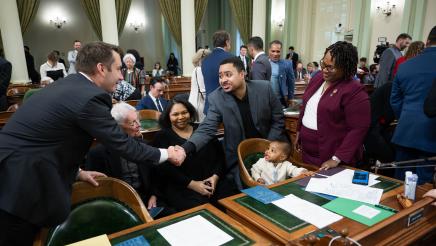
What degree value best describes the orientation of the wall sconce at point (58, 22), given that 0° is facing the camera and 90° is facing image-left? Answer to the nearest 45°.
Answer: approximately 0°

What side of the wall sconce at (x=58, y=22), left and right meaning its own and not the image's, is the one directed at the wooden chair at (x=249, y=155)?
front

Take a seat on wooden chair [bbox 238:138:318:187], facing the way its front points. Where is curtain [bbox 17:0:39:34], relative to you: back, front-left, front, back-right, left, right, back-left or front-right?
back

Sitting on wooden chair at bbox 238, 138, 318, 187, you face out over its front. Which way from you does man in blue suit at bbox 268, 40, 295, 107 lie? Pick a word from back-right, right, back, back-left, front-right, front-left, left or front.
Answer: back-left

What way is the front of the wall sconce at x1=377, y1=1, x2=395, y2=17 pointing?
toward the camera

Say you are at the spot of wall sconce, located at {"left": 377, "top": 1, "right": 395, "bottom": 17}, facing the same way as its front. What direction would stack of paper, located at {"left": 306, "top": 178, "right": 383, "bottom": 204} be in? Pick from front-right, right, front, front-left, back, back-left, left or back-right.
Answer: front

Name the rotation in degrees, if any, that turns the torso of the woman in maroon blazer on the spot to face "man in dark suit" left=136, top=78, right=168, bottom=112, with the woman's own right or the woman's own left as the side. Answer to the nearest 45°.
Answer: approximately 90° to the woman's own right

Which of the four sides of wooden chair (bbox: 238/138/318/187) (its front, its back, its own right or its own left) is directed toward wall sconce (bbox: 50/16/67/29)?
back

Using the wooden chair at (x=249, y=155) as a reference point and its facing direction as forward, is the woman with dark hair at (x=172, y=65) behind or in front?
behind

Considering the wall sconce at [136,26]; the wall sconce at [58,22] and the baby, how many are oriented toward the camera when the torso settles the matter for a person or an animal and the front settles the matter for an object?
3

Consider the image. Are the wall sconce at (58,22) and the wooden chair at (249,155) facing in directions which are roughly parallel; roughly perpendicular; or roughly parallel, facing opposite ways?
roughly parallel

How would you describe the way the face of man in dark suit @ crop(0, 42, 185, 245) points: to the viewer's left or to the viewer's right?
to the viewer's right

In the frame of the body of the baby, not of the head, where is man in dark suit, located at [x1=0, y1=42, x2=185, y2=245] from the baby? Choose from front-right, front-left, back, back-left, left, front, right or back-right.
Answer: front-right

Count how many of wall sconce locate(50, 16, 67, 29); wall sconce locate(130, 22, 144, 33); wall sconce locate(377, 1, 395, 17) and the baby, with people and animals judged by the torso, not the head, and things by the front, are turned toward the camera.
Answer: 4

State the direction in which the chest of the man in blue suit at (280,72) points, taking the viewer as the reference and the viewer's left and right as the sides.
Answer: facing the viewer and to the left of the viewer

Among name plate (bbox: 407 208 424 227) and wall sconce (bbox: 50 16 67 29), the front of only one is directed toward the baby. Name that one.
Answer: the wall sconce

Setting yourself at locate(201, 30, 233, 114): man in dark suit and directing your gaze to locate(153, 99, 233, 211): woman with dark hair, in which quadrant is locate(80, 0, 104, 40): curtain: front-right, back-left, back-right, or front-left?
back-right

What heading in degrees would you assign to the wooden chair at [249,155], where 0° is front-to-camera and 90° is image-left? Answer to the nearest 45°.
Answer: approximately 315°

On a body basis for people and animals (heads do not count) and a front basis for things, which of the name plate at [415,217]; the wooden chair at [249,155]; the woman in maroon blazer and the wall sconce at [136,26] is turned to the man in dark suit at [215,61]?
the wall sconce
